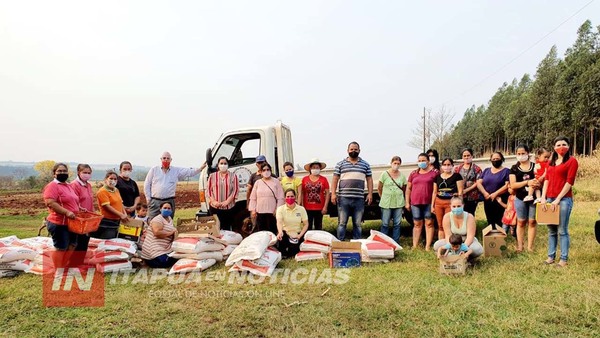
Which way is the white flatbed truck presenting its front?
to the viewer's left

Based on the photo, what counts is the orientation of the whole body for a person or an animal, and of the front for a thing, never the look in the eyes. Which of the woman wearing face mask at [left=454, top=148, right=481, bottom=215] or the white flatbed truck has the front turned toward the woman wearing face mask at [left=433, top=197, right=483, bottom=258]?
the woman wearing face mask at [left=454, top=148, right=481, bottom=215]

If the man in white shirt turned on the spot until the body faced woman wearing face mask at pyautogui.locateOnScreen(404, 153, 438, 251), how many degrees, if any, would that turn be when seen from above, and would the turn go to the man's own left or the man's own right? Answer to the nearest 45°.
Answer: approximately 45° to the man's own left

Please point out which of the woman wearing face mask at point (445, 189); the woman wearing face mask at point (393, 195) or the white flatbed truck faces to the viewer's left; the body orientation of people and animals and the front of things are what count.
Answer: the white flatbed truck

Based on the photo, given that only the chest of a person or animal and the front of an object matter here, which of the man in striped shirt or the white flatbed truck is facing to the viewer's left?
the white flatbed truck

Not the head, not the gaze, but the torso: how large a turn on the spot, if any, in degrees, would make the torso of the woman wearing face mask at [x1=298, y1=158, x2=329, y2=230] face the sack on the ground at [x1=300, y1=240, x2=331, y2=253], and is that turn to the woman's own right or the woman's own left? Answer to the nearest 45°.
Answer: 0° — they already face it
